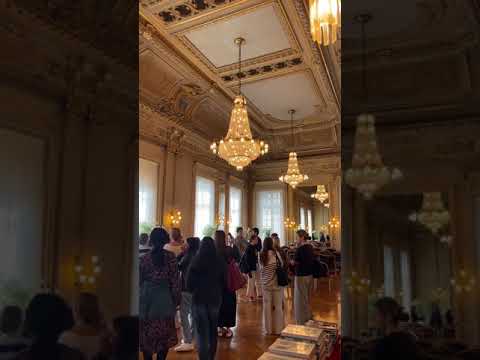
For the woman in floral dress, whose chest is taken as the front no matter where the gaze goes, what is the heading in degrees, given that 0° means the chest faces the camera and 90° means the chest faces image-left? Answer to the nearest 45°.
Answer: approximately 180°

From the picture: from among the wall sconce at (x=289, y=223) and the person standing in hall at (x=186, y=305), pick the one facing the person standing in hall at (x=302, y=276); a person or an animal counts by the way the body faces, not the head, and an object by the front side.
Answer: the wall sconce

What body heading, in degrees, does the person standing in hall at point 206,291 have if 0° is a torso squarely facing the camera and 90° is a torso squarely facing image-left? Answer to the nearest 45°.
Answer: approximately 180°

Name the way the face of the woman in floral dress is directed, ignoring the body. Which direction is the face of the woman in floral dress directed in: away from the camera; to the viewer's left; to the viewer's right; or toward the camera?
away from the camera
